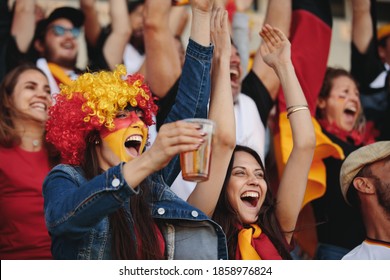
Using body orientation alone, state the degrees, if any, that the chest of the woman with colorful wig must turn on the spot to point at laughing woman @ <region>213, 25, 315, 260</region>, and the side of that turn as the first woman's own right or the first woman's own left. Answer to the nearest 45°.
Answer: approximately 90° to the first woman's own left

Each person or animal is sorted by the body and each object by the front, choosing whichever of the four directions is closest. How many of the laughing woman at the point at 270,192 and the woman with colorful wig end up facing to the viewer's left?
0

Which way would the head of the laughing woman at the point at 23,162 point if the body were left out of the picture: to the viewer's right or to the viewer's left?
to the viewer's right

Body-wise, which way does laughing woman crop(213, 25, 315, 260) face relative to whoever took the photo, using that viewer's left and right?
facing the viewer and to the right of the viewer

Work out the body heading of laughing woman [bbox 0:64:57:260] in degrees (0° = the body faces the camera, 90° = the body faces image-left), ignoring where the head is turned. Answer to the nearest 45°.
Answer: approximately 315°

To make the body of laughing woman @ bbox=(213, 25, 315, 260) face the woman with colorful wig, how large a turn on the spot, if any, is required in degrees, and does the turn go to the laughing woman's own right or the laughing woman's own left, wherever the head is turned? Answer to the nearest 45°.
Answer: approximately 90° to the laughing woman's own right

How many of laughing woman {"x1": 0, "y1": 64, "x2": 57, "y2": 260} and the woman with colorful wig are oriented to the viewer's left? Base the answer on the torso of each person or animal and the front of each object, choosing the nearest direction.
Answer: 0
